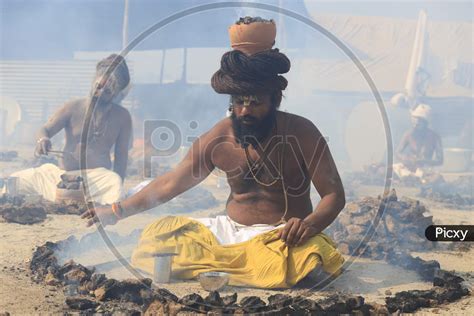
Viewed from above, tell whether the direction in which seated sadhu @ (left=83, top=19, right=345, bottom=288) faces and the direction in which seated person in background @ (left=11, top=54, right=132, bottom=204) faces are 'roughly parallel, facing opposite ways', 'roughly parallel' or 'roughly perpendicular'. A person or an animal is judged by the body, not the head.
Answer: roughly parallel

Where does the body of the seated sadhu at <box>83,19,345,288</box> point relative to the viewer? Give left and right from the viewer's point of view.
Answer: facing the viewer and to the left of the viewer

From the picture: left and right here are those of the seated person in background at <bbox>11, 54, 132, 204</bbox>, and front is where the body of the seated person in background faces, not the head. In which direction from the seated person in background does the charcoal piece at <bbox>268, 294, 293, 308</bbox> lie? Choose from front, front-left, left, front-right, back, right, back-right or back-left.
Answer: front-left

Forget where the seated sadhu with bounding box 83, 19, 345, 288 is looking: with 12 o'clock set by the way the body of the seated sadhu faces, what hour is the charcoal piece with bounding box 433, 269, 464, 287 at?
The charcoal piece is roughly at 8 o'clock from the seated sadhu.

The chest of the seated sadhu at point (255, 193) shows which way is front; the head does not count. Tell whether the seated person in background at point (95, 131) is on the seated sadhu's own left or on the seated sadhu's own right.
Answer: on the seated sadhu's own right

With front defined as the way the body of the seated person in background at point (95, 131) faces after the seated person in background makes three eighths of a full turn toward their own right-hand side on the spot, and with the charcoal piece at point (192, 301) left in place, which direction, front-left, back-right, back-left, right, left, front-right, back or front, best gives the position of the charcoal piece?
back

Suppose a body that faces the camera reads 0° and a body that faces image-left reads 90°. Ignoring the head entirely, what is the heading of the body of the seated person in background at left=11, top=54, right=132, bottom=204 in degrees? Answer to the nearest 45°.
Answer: approximately 45°

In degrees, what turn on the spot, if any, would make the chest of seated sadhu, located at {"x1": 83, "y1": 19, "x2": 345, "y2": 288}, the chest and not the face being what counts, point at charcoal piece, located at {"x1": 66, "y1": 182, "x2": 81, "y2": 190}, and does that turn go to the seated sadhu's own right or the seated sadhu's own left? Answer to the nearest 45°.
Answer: approximately 90° to the seated sadhu's own right

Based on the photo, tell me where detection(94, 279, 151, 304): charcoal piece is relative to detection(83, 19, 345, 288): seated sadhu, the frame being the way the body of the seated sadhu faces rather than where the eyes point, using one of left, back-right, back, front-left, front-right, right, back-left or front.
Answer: front

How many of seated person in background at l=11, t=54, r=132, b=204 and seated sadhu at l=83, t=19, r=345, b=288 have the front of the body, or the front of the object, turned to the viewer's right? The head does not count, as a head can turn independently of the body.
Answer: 0

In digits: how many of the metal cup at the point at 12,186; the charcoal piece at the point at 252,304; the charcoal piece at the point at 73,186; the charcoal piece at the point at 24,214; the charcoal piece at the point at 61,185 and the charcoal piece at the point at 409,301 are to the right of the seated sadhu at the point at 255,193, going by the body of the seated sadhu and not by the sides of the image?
4
